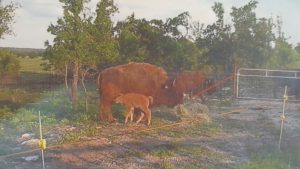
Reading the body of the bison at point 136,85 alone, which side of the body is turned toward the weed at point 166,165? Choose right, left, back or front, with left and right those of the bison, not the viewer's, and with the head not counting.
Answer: right

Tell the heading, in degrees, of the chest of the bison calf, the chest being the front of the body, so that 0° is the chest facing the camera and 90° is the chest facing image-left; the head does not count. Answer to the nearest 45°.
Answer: approximately 90°

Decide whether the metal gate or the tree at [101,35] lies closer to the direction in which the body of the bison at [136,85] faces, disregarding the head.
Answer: the metal gate

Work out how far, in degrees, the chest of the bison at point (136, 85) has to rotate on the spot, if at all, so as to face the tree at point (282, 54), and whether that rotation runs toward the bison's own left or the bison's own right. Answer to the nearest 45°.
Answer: approximately 45° to the bison's own left

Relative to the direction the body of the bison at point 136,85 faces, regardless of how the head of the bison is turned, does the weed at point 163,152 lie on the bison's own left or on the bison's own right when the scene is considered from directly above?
on the bison's own right

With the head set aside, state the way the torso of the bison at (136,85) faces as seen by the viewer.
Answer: to the viewer's right

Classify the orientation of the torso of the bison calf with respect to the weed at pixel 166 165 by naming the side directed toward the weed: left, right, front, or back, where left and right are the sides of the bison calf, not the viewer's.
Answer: left

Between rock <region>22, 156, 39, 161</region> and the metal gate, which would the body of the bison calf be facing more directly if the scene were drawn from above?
the rock

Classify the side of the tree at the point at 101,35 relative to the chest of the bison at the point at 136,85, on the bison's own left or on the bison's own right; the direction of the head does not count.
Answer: on the bison's own left

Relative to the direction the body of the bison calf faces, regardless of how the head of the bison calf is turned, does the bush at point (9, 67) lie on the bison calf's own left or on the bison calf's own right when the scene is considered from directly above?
on the bison calf's own right
